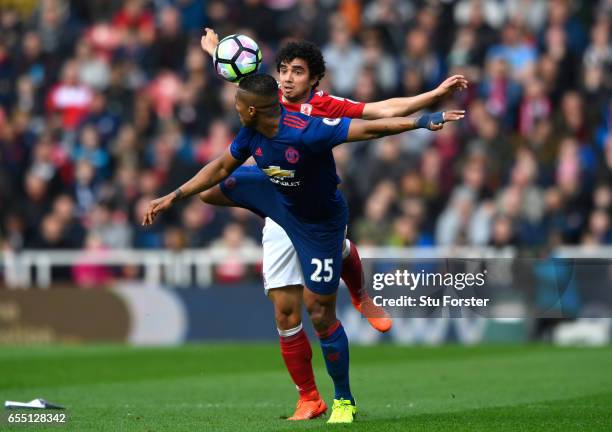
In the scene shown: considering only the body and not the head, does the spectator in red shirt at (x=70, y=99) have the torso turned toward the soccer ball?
yes

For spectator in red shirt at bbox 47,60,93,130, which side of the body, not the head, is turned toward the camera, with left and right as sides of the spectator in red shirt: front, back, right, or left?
front

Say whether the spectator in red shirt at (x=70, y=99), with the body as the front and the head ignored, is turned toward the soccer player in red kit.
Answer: yes

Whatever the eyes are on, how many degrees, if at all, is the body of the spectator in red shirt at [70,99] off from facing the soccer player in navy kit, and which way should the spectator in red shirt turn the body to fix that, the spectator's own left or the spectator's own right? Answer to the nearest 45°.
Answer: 0° — they already face them

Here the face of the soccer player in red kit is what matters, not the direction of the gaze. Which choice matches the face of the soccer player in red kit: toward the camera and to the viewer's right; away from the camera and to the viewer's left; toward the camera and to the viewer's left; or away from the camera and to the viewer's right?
toward the camera and to the viewer's left

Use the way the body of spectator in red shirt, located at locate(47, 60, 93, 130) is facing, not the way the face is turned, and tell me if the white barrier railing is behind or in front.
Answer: in front

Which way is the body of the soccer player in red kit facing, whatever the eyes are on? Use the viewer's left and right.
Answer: facing the viewer and to the left of the viewer

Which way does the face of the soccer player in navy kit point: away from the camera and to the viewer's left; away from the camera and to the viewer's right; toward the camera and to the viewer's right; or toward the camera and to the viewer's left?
away from the camera and to the viewer's left

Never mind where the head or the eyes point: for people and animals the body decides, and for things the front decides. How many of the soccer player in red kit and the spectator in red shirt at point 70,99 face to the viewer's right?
0
